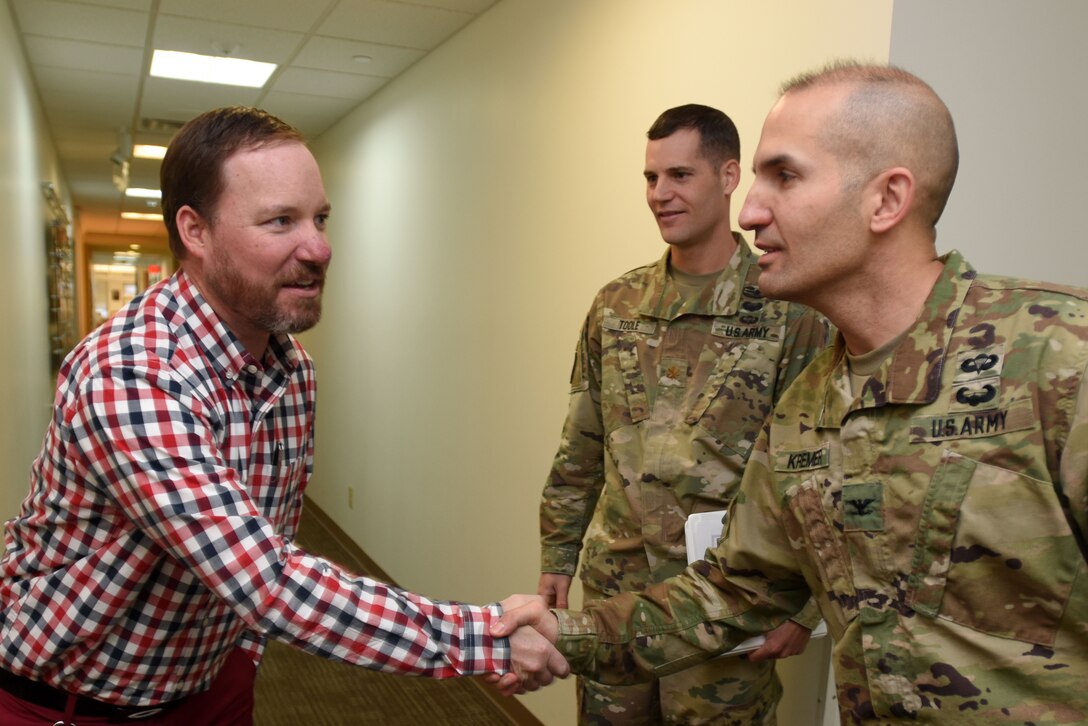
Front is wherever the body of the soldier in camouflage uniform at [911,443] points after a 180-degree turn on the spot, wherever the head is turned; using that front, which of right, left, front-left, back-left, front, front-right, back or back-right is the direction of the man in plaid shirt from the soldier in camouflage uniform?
back-left

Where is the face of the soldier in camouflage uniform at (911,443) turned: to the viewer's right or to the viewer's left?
to the viewer's left

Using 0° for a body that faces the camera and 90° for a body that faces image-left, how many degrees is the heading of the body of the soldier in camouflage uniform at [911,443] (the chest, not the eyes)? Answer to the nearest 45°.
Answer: approximately 45°

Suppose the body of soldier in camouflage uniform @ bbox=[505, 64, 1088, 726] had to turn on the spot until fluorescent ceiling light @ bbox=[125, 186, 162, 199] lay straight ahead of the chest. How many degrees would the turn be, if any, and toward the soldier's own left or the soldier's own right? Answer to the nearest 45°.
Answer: approximately 90° to the soldier's own right

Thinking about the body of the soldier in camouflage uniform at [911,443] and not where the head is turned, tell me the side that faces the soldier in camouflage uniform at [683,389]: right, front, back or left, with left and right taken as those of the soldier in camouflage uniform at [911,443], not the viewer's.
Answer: right

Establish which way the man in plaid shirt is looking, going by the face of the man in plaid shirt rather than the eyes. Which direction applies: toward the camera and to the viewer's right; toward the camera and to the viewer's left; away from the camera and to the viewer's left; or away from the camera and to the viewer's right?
toward the camera and to the viewer's right

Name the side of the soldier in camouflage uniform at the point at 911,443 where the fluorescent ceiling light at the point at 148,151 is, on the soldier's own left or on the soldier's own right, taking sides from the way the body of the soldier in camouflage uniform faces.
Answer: on the soldier's own right

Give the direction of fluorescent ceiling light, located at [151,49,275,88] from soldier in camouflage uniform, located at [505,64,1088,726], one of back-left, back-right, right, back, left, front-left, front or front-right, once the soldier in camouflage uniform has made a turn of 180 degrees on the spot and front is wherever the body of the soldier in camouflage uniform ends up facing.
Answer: left
